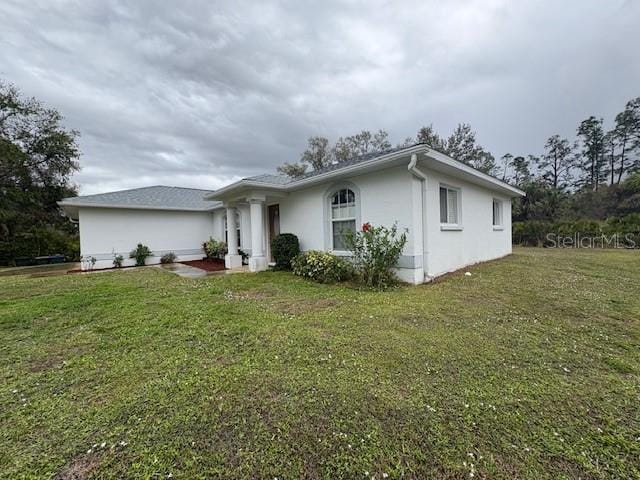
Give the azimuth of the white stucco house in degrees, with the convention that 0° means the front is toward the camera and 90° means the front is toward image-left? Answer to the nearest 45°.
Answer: approximately 45°

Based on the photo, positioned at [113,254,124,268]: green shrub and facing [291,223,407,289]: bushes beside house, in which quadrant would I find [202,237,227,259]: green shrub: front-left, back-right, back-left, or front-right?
front-left

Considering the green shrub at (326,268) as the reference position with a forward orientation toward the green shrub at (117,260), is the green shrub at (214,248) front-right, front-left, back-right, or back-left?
front-right

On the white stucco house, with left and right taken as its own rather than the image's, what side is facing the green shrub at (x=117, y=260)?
right
